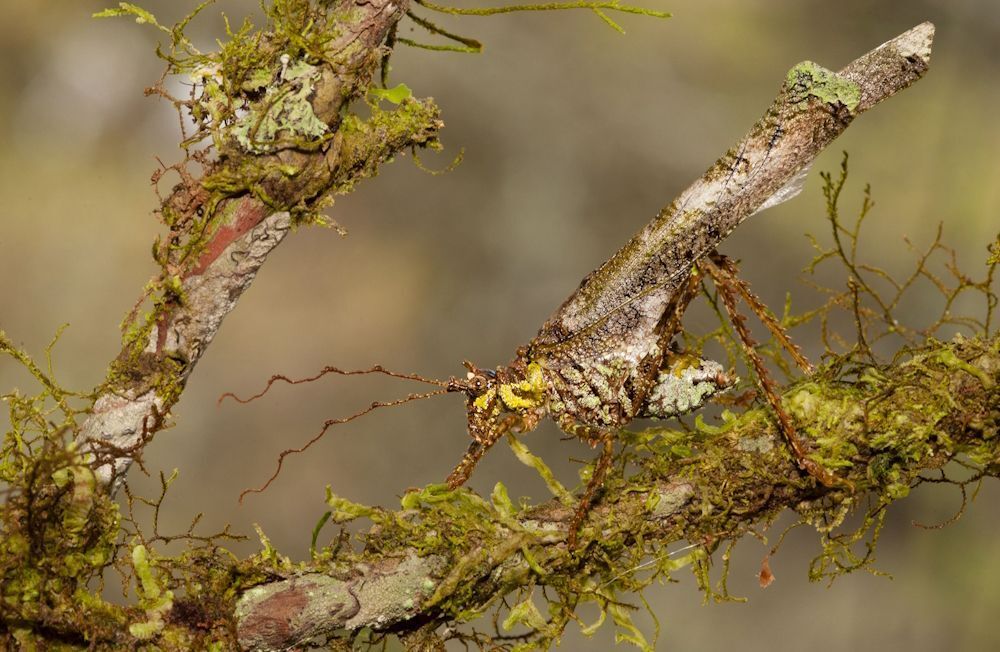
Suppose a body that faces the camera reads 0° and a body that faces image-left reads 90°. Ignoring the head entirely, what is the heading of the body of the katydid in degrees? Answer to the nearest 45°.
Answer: approximately 90°
